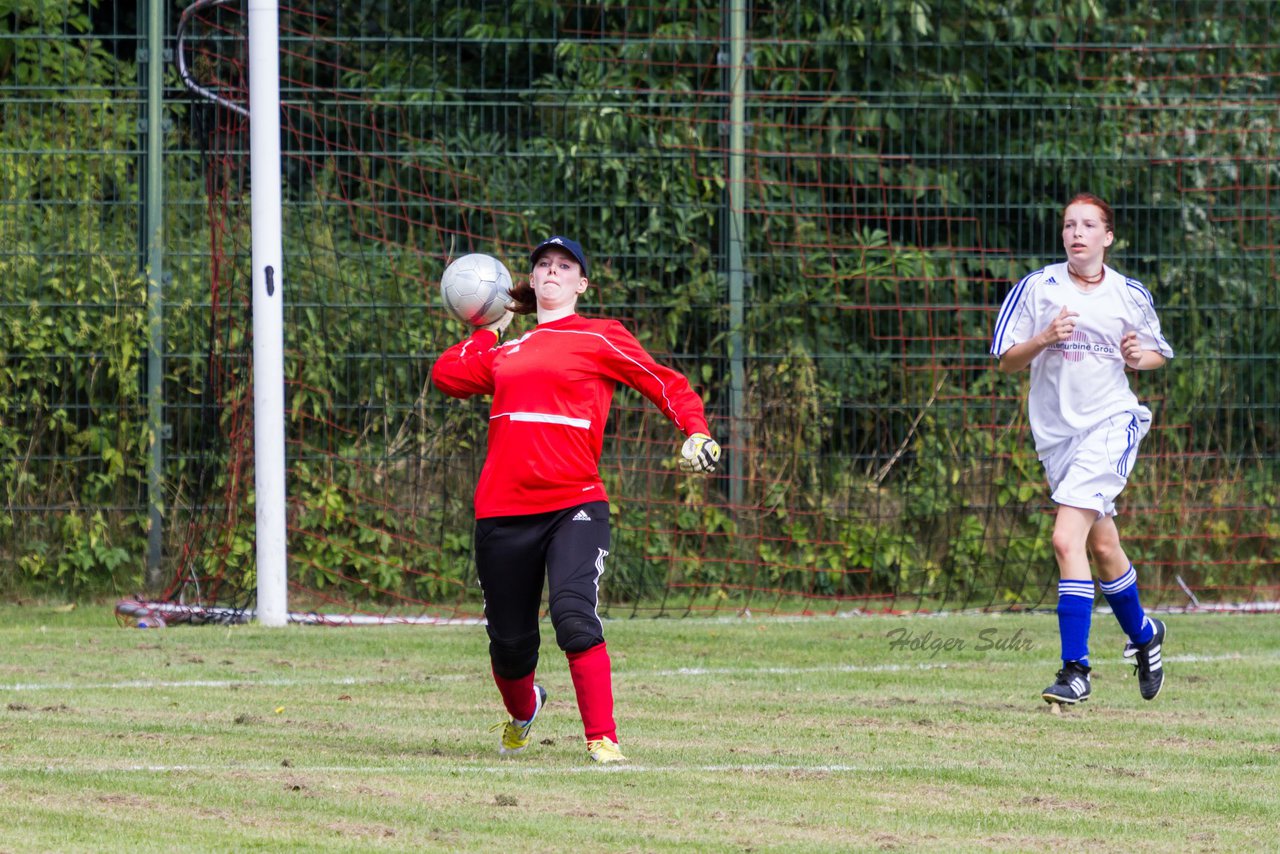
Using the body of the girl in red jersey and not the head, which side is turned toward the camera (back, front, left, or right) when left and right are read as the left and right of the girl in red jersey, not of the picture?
front

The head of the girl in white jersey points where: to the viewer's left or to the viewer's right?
to the viewer's left

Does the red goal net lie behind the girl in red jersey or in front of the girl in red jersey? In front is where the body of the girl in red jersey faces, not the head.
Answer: behind

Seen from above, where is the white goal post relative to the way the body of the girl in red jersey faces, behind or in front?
behind

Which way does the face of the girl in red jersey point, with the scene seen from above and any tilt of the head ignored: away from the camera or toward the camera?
toward the camera

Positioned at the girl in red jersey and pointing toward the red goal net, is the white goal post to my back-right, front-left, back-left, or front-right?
front-left
